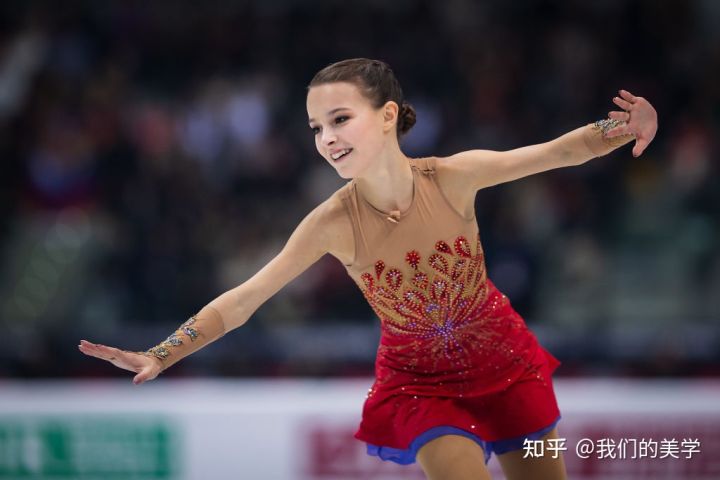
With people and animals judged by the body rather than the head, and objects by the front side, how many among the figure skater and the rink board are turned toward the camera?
2

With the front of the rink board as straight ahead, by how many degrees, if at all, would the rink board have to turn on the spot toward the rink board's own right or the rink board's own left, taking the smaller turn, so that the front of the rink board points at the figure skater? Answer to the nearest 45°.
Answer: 0° — it already faces them

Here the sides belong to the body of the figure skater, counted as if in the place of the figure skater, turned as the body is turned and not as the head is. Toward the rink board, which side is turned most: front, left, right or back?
back

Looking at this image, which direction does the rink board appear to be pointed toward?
toward the camera
